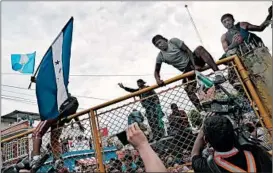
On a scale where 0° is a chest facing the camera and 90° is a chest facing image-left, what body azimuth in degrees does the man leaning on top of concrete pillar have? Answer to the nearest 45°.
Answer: approximately 0°

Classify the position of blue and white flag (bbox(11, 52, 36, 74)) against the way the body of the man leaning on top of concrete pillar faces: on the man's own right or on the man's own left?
on the man's own right
